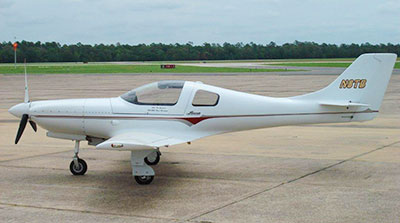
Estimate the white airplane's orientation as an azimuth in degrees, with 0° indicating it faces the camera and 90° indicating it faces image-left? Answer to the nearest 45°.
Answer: approximately 90°
